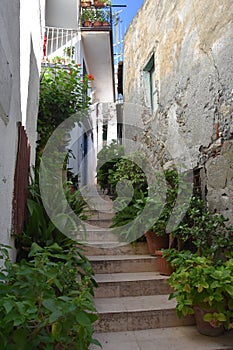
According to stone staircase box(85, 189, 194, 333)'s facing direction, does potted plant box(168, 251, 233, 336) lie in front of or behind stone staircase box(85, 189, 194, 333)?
in front

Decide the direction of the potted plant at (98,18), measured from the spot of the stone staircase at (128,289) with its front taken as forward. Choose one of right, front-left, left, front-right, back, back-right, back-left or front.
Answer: back

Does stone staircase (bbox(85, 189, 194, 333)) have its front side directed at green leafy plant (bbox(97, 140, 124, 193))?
no

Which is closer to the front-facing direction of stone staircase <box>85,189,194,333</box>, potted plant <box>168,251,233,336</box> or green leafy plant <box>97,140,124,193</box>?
the potted plant

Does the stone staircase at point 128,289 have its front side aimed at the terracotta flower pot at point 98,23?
no

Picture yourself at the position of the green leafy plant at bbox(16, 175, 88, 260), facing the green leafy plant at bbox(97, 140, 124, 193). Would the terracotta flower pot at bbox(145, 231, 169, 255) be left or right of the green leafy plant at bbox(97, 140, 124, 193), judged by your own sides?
right

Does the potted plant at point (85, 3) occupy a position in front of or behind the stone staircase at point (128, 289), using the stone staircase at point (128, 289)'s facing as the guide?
behind

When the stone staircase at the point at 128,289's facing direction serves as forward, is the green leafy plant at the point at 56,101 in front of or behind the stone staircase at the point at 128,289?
behind

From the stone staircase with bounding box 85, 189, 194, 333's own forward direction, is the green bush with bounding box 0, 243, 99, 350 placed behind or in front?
in front

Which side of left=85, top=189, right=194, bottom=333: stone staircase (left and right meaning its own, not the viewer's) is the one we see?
front
